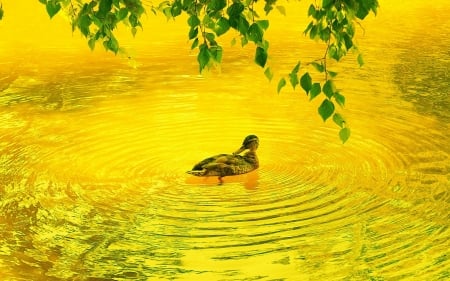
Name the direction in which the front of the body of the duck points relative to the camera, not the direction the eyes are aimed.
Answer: to the viewer's right
